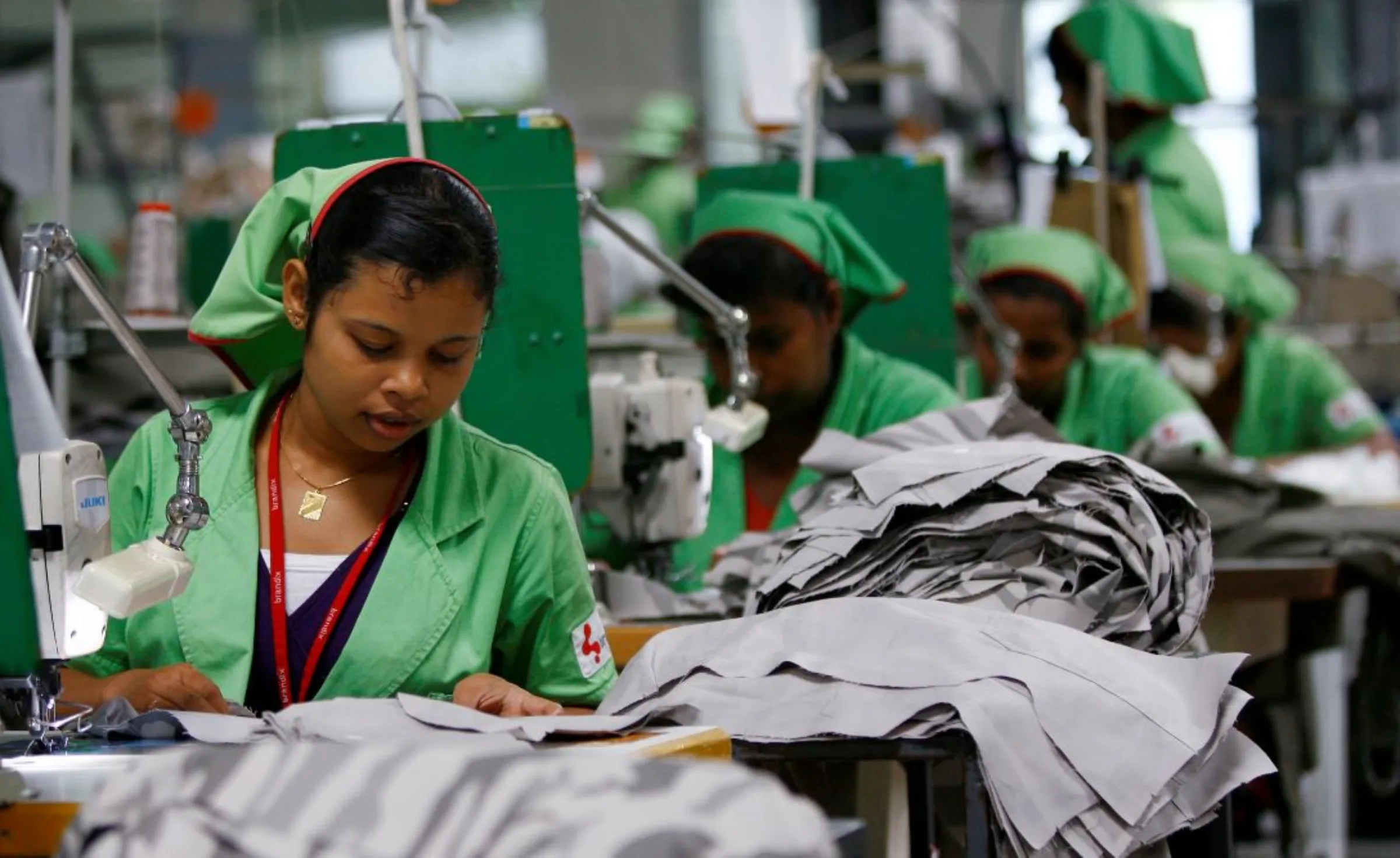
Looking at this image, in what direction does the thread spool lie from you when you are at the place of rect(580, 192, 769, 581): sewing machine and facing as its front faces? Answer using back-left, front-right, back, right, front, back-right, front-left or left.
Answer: back-left

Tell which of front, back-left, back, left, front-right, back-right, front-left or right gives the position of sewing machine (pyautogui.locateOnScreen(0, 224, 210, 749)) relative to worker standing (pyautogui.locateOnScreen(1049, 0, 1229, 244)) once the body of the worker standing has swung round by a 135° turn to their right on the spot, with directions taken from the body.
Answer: back-right

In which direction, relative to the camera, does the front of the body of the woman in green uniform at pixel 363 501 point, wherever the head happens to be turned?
toward the camera

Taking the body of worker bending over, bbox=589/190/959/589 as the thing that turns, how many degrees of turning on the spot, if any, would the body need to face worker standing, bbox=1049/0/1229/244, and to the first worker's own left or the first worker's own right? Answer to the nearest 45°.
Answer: approximately 180°

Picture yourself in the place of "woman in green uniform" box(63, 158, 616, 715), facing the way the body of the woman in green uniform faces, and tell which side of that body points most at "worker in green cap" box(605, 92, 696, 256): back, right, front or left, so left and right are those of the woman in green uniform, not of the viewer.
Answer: back

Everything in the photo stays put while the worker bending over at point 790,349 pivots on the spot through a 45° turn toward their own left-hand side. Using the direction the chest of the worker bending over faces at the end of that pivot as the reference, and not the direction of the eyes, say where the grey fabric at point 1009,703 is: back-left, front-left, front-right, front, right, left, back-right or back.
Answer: front

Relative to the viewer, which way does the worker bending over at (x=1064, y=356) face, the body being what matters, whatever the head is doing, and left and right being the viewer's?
facing the viewer and to the left of the viewer

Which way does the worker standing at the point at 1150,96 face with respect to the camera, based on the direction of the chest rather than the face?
to the viewer's left

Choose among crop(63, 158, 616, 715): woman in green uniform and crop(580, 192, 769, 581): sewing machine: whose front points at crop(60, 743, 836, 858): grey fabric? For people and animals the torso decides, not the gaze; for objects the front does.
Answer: the woman in green uniform

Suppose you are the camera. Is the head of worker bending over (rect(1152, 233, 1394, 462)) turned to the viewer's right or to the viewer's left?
to the viewer's left
